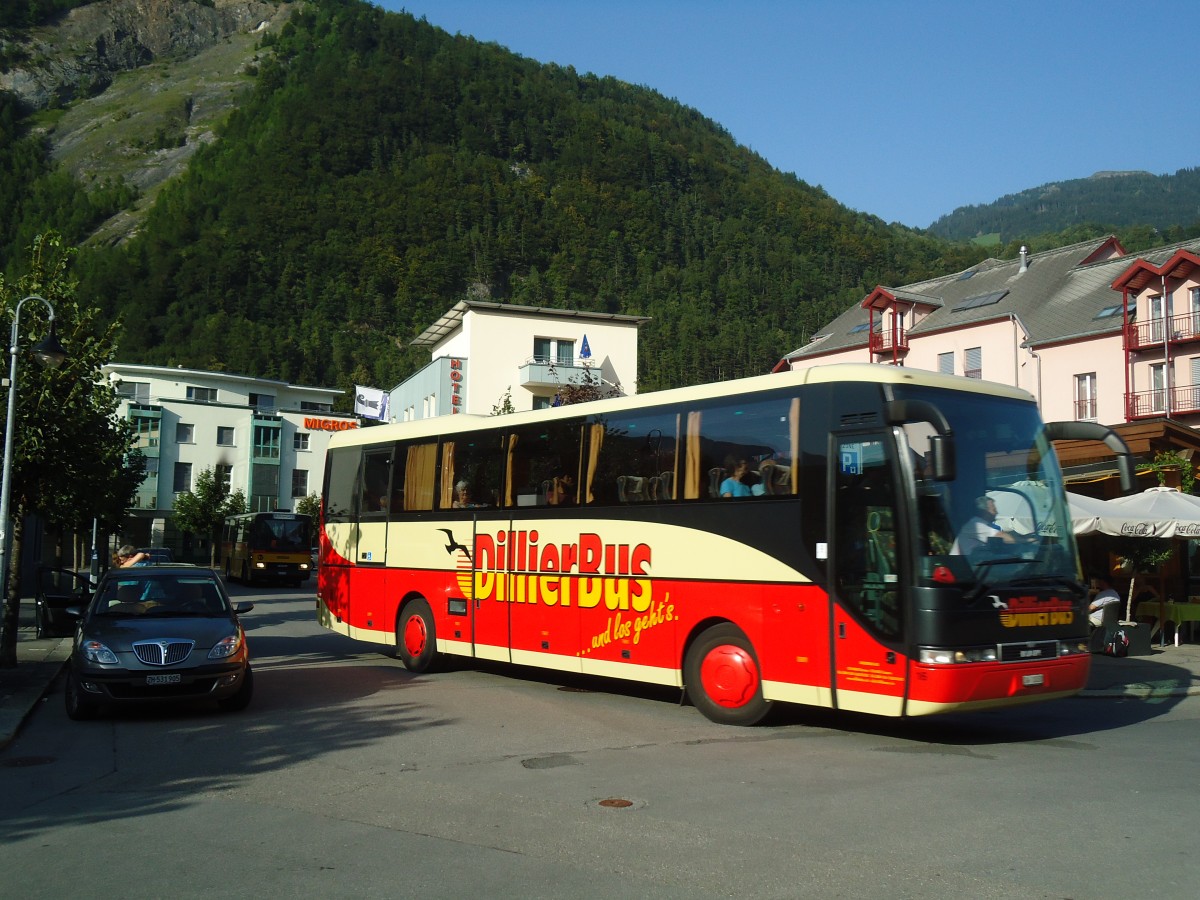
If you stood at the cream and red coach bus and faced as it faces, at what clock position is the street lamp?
The street lamp is roughly at 5 o'clock from the cream and red coach bus.

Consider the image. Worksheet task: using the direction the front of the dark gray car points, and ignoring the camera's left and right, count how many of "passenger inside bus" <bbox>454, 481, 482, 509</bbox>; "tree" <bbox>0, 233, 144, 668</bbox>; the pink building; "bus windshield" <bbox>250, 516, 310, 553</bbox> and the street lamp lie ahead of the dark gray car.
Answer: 0

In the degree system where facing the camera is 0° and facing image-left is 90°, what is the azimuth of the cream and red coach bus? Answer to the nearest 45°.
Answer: approximately 315°

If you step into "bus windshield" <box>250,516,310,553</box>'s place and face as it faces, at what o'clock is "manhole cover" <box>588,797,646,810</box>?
The manhole cover is roughly at 12 o'clock from the bus windshield.

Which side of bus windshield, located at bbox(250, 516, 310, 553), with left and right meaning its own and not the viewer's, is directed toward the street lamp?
front

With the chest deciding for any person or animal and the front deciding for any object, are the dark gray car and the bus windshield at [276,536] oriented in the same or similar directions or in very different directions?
same or similar directions

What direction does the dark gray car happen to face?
toward the camera

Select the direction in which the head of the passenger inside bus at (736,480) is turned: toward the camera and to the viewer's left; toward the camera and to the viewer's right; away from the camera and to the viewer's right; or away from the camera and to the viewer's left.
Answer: toward the camera and to the viewer's right

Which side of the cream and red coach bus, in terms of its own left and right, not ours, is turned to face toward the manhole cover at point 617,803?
right

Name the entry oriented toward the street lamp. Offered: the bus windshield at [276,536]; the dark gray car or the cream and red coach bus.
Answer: the bus windshield

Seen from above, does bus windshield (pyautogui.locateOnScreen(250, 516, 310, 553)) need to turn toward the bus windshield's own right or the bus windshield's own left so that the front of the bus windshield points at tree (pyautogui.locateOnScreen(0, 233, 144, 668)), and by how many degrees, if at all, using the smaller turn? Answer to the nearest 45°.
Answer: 0° — it already faces it

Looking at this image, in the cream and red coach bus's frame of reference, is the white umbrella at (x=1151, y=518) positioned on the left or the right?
on its left

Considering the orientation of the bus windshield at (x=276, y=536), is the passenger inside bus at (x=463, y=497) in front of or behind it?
in front

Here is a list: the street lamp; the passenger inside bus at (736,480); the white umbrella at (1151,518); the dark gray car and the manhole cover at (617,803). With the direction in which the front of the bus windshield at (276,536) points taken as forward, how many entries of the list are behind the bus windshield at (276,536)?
0

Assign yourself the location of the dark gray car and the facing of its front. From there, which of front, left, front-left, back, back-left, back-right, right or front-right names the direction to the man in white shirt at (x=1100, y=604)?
left

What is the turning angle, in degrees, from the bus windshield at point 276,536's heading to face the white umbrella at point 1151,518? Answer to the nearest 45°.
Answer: approximately 45° to its left

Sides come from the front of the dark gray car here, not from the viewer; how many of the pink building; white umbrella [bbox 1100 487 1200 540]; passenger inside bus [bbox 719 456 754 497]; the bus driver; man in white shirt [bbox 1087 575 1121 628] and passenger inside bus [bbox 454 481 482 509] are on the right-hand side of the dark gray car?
0

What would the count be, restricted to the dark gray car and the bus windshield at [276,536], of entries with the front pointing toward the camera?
2

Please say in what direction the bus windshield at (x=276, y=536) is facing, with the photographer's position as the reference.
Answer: facing the viewer
